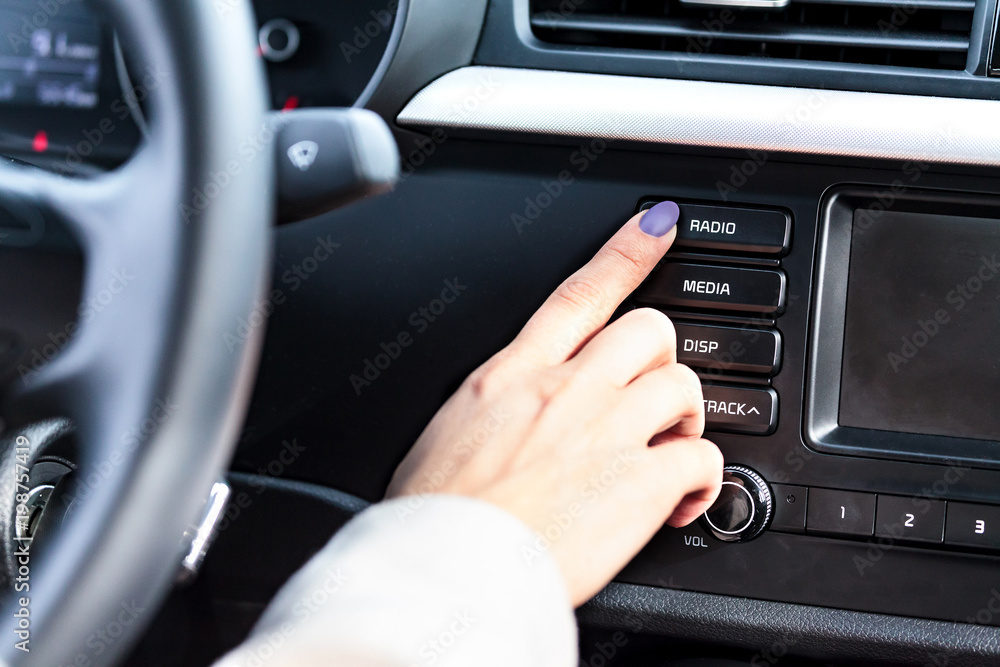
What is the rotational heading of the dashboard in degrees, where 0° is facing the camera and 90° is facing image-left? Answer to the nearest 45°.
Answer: approximately 0°
